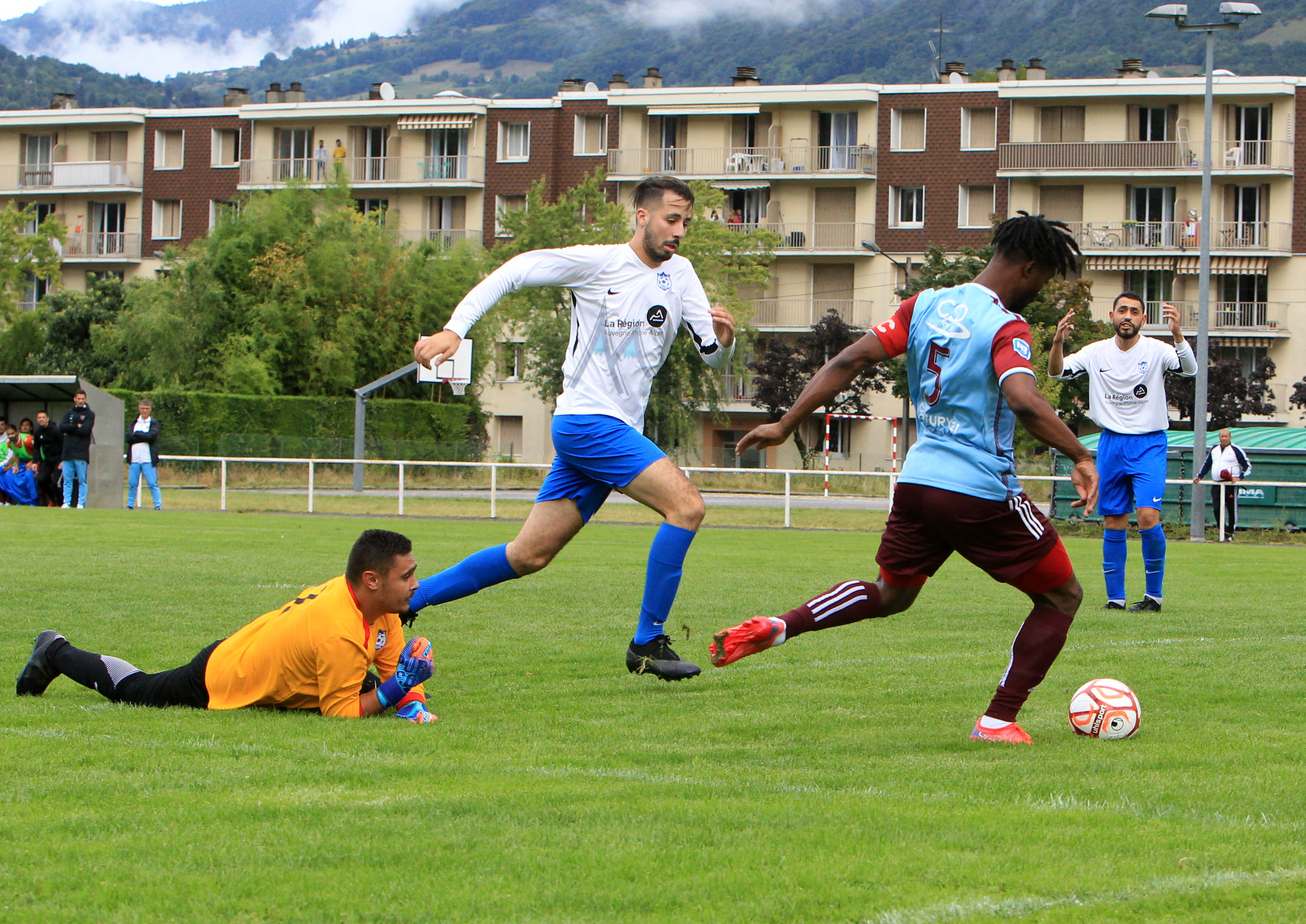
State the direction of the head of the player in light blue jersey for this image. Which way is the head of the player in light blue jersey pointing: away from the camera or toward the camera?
away from the camera

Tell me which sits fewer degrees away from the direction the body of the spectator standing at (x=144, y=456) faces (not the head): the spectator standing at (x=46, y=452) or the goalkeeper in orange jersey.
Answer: the goalkeeper in orange jersey

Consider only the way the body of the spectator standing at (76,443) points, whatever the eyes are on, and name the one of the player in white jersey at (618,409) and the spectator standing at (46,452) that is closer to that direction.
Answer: the player in white jersey

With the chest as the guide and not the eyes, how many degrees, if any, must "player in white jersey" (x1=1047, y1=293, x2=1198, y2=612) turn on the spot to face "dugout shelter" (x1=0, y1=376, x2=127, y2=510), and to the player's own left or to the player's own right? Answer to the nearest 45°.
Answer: approximately 135° to the player's own right

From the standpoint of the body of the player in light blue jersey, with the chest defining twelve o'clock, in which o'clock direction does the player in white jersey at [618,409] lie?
The player in white jersey is roughly at 9 o'clock from the player in light blue jersey.

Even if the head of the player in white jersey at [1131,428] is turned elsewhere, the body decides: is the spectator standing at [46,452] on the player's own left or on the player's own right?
on the player's own right

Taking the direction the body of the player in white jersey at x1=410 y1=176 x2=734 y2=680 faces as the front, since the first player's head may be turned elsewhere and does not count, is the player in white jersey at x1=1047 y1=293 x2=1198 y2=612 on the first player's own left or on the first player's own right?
on the first player's own left

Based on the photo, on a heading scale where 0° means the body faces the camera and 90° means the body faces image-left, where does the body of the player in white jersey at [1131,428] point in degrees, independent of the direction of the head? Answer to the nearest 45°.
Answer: approximately 0°

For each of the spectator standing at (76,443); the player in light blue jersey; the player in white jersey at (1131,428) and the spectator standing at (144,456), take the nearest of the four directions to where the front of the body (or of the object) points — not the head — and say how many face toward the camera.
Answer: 3

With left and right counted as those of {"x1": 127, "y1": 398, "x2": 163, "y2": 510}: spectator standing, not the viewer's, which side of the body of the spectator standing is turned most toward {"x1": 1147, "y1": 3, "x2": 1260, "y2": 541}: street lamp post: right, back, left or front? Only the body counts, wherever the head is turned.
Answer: left

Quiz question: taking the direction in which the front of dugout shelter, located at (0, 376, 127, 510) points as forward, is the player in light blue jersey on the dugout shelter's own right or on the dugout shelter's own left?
on the dugout shelter's own left
